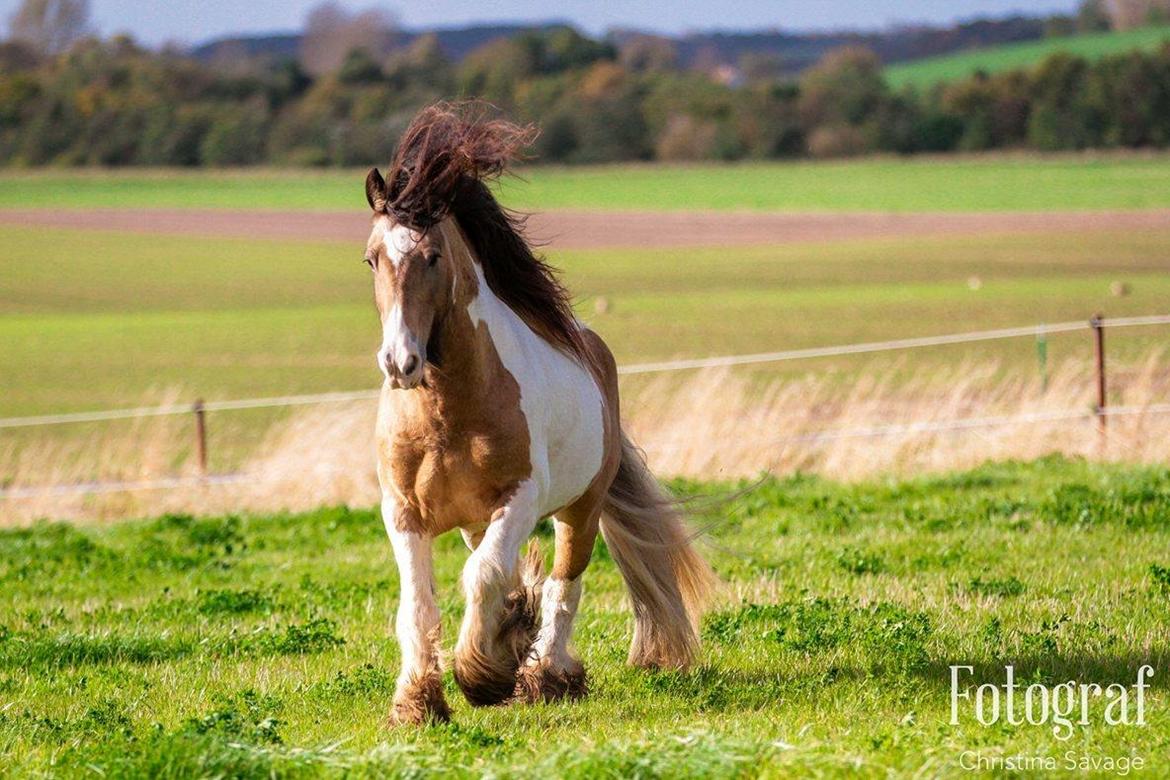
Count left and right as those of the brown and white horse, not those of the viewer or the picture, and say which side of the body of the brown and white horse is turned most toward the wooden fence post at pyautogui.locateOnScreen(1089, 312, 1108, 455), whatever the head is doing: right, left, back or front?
back

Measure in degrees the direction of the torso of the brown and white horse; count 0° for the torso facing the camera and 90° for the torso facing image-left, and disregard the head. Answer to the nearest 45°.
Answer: approximately 45°
